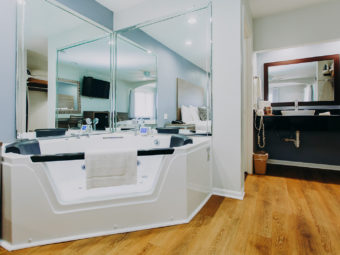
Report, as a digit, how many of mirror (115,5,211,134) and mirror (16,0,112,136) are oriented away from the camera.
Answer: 0

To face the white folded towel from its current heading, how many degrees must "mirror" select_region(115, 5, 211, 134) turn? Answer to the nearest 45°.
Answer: approximately 45° to its left

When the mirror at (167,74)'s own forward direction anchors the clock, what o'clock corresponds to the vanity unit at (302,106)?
The vanity unit is roughly at 7 o'clock from the mirror.

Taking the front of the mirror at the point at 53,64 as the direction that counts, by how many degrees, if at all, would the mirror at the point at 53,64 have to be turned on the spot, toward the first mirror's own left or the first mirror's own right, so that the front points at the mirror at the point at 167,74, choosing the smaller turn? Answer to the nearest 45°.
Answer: approximately 45° to the first mirror's own left

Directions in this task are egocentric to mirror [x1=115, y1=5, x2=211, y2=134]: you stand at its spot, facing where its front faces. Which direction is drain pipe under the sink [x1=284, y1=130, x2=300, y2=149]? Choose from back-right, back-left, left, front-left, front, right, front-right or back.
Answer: back-left

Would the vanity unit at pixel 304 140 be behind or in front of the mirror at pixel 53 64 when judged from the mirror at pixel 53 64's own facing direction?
in front

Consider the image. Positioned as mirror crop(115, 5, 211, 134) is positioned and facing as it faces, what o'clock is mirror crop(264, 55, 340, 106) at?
mirror crop(264, 55, 340, 106) is roughly at 7 o'clock from mirror crop(115, 5, 211, 134).

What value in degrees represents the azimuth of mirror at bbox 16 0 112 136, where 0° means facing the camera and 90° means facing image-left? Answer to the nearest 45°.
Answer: approximately 315°
